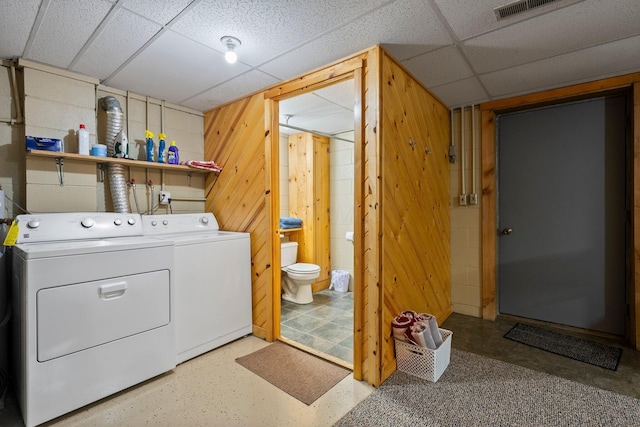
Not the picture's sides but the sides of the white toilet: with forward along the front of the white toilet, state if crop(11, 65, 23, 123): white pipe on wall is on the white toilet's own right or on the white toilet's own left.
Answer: on the white toilet's own right

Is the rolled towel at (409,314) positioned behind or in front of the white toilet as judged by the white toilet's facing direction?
in front

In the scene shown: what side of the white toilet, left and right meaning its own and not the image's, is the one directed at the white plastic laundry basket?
front

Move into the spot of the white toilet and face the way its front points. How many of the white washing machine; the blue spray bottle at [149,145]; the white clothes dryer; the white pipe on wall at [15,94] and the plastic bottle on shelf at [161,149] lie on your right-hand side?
5

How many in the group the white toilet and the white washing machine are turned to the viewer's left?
0

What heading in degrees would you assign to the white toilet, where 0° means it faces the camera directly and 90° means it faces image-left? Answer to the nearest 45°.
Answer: approximately 315°

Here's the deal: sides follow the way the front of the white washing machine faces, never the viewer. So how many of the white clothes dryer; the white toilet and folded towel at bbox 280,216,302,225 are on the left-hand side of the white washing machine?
2
